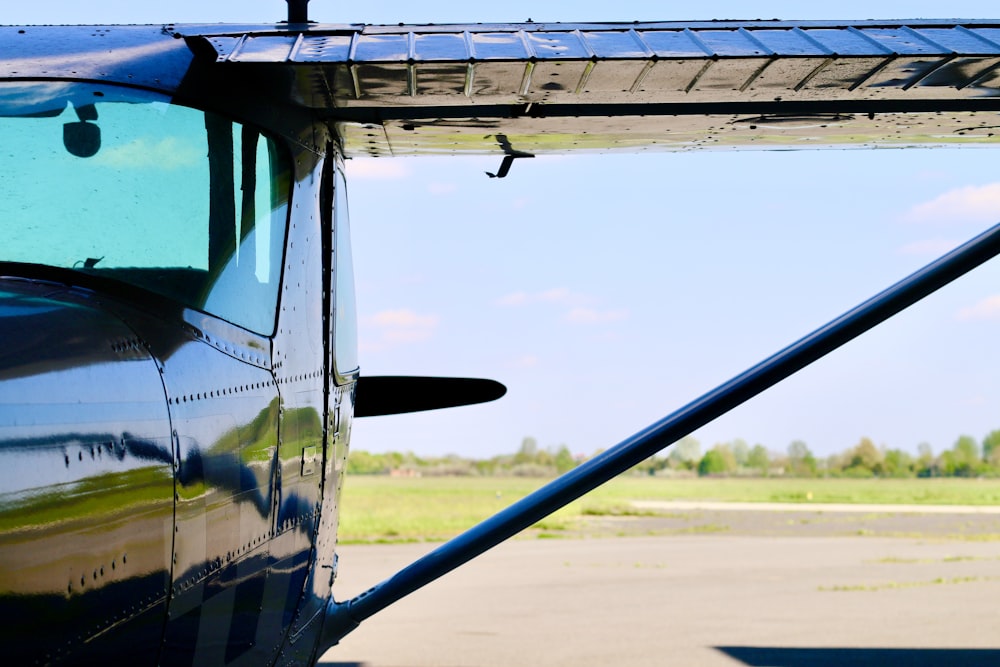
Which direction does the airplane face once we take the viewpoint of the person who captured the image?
facing away from the viewer
